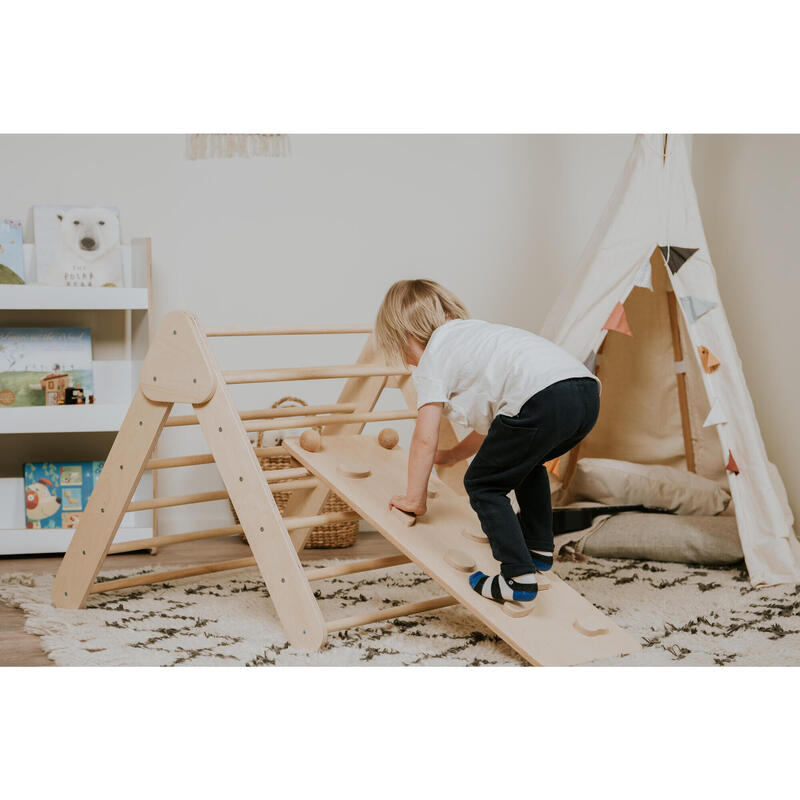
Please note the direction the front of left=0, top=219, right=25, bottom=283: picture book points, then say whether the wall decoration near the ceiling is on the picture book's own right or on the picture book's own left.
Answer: on the picture book's own left

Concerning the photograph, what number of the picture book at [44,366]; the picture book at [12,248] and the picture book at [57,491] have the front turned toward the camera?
3

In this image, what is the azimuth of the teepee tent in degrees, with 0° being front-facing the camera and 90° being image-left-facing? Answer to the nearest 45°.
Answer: approximately 45°

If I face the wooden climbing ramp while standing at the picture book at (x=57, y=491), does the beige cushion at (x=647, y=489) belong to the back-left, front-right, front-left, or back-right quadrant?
front-left

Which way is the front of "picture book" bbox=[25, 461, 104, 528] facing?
toward the camera

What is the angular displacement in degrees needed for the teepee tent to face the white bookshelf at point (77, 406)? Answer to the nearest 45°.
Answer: approximately 45° to its right

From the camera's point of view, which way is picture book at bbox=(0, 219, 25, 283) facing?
toward the camera

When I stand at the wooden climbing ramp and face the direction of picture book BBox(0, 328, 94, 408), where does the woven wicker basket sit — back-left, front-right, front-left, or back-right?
front-right

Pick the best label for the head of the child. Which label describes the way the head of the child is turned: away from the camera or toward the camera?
away from the camera

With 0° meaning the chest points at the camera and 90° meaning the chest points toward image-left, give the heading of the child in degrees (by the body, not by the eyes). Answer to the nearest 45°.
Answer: approximately 90°
